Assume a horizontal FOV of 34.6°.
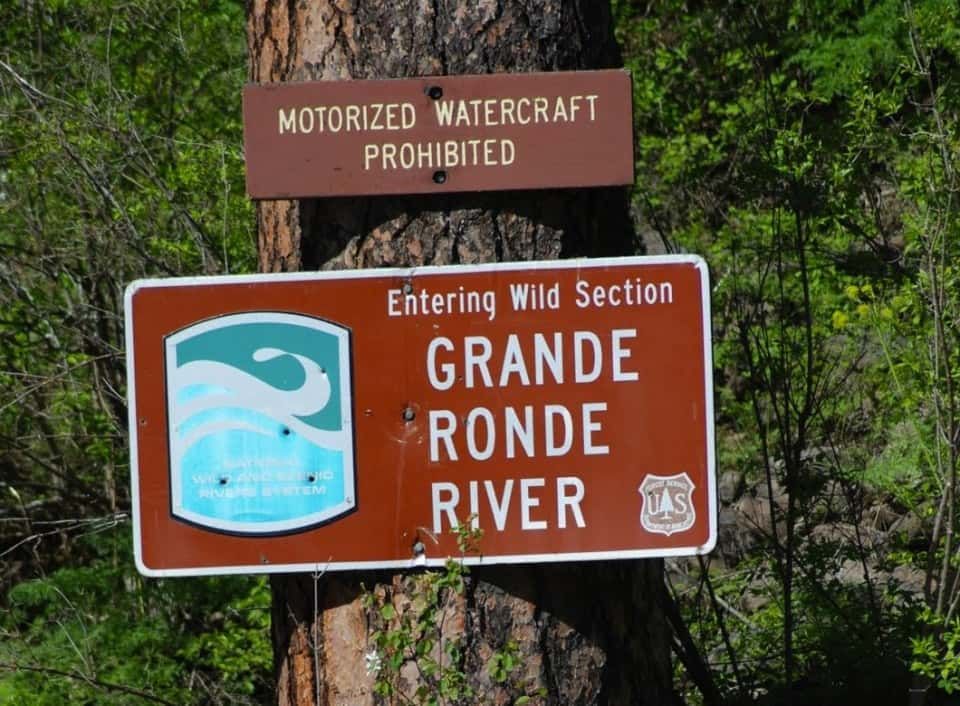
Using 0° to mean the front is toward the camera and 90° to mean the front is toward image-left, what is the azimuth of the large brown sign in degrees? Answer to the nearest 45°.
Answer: approximately 0°

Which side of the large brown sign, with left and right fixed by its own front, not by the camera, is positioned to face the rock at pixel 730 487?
back

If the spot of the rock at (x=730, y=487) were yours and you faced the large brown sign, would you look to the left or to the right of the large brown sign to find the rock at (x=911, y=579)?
left

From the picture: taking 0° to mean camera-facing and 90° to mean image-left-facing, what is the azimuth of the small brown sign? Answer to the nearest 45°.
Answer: approximately 0°

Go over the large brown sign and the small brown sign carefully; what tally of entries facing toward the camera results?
2

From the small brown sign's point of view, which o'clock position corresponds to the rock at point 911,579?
The rock is roughly at 7 o'clock from the small brown sign.

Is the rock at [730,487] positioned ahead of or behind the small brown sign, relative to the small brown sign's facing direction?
behind

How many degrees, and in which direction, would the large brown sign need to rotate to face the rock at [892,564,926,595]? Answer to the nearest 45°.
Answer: approximately 135° to its left
